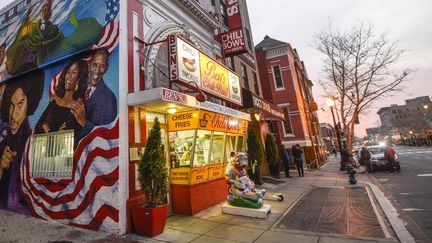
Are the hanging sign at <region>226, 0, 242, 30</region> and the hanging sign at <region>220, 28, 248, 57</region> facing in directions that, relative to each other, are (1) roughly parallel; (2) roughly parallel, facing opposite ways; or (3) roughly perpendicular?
roughly parallel

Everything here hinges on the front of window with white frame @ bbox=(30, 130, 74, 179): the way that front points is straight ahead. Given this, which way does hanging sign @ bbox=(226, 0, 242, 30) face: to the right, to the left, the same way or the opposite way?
the same way

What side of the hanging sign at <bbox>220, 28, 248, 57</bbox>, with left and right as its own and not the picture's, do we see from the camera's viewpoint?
front

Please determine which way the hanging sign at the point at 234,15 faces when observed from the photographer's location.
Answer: facing the viewer
